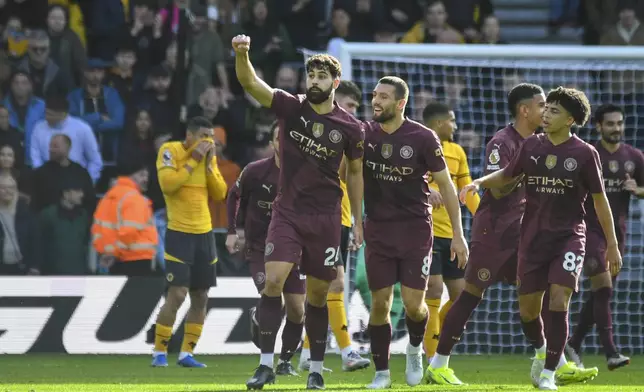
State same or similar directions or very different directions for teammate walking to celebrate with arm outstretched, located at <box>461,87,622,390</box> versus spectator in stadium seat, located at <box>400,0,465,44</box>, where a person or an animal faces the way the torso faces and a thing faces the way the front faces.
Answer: same or similar directions

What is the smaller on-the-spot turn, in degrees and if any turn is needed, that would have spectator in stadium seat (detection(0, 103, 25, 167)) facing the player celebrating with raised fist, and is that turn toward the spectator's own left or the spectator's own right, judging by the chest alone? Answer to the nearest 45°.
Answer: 0° — they already face them

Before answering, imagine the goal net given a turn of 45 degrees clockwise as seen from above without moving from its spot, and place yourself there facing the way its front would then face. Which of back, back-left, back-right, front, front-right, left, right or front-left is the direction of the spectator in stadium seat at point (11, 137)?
front-right

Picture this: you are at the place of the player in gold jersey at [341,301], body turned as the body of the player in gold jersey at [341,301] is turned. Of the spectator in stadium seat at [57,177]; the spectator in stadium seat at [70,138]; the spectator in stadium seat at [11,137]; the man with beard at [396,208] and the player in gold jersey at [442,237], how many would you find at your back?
3

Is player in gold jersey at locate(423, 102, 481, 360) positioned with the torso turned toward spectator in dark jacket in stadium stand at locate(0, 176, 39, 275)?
no

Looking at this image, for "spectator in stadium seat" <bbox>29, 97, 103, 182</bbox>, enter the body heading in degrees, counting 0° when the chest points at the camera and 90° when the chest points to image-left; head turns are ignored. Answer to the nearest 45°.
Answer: approximately 0°

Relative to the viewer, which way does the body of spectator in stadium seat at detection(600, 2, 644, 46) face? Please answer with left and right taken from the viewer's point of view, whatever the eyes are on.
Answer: facing the viewer

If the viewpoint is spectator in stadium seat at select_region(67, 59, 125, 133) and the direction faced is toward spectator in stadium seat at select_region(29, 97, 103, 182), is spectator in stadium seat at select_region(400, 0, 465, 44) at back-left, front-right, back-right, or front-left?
back-left

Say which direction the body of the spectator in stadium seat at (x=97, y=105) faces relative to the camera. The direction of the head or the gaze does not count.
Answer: toward the camera

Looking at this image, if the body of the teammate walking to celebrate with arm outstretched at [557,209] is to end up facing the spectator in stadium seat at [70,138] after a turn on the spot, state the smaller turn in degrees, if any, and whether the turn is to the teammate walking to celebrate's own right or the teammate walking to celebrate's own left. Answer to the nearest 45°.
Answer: approximately 135° to the teammate walking to celebrate's own right

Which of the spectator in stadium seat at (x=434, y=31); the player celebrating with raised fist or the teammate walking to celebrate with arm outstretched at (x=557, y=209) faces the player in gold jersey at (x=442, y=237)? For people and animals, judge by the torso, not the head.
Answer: the spectator in stadium seat

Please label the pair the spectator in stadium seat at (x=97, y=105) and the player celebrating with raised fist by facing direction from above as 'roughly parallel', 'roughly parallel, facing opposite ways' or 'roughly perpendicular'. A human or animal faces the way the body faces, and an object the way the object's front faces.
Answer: roughly parallel

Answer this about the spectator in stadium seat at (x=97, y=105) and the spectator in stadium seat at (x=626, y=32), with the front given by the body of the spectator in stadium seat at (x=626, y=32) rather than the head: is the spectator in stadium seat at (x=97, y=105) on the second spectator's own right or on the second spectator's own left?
on the second spectator's own right

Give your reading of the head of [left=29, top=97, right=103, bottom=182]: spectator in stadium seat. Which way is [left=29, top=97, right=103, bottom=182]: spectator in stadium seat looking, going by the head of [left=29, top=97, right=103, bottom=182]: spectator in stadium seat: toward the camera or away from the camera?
toward the camera

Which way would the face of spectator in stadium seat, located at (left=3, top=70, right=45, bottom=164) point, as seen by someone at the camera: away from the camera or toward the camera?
toward the camera

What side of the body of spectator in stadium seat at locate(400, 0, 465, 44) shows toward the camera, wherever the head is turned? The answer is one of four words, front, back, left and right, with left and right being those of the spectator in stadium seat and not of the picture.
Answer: front

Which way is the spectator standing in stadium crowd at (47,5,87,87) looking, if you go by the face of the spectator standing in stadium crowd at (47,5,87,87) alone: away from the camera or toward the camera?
toward the camera

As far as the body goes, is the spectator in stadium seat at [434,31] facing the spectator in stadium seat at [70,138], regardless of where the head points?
no
